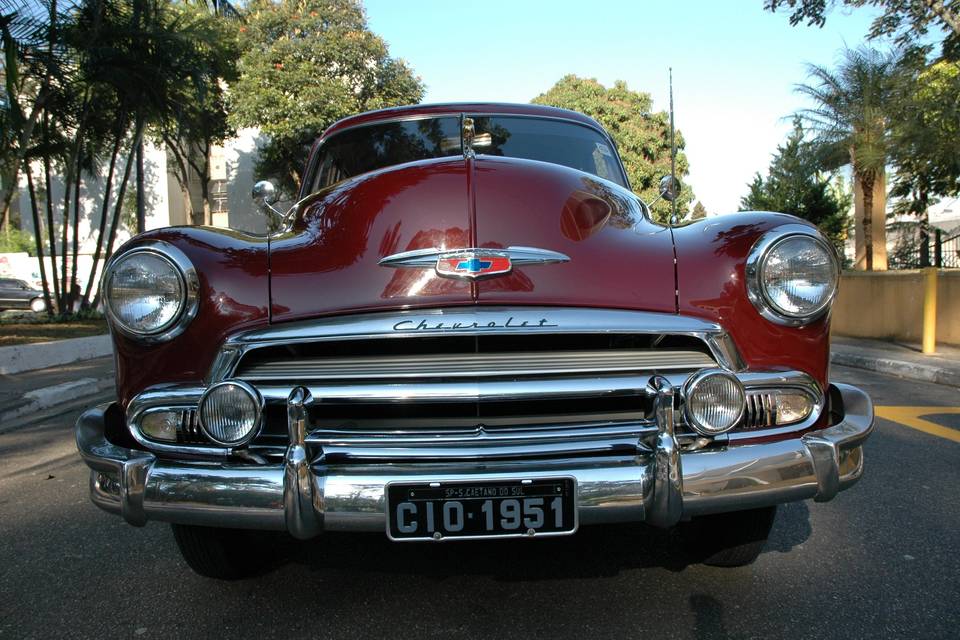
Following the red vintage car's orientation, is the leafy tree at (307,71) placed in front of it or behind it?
behind

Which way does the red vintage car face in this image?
toward the camera

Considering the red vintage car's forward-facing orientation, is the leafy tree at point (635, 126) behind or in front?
behind

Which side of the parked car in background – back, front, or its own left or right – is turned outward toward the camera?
right

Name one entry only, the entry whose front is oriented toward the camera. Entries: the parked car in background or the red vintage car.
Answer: the red vintage car

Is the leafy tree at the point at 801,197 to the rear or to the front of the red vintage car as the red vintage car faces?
to the rear

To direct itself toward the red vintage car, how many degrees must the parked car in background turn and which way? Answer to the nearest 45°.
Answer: approximately 90° to its right
